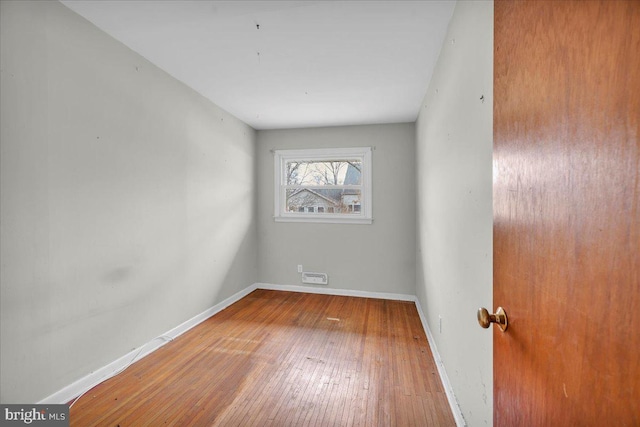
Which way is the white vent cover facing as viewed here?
toward the camera

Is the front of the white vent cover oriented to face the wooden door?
yes
